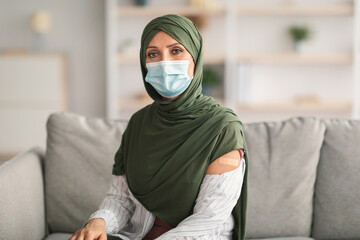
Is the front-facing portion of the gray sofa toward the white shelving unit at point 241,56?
no

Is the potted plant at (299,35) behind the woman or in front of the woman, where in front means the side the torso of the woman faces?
behind

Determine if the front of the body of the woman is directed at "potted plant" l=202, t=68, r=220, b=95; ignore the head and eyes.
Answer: no

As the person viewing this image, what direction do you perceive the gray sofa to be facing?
facing the viewer

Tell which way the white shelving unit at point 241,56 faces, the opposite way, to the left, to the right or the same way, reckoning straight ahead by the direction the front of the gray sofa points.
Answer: the same way

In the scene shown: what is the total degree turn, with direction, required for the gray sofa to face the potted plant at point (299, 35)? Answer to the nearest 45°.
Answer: approximately 180°

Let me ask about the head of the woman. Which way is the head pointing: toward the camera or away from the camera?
toward the camera

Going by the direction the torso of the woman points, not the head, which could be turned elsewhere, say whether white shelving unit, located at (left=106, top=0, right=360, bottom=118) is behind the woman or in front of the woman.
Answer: behind

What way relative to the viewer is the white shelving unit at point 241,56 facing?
toward the camera

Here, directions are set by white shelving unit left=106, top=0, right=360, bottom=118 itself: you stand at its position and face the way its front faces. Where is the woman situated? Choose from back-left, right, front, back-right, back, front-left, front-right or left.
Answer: front

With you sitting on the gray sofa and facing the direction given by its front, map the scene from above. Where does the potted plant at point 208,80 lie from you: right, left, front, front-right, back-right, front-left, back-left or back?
back

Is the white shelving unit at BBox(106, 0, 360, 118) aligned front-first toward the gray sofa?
yes

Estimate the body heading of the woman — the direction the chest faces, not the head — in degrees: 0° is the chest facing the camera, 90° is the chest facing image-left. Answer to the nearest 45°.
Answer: approximately 45°

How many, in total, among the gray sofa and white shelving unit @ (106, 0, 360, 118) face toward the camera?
2
